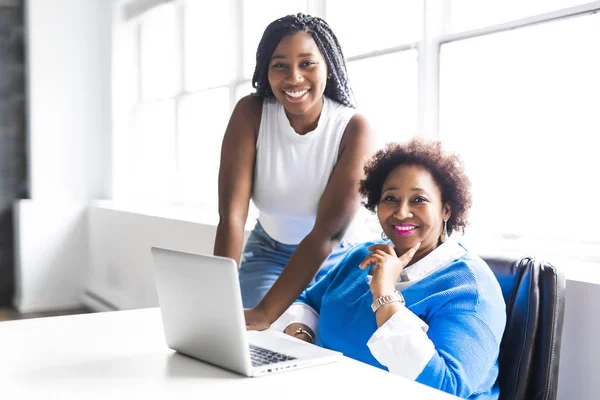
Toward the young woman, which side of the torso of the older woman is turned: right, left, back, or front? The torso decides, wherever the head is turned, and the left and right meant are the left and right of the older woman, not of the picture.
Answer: right

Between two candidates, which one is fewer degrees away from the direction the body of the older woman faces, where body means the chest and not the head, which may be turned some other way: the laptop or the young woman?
the laptop

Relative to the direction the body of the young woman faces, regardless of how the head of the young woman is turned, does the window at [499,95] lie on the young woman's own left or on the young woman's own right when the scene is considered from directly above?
on the young woman's own left

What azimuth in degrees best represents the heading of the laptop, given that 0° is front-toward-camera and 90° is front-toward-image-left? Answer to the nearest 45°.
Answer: approximately 225°

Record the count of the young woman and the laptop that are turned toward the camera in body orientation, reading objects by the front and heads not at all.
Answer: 1

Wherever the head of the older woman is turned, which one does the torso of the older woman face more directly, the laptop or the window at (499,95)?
the laptop

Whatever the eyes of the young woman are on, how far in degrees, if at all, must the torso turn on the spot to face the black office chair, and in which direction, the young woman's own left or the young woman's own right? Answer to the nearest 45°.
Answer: approximately 45° to the young woman's own left

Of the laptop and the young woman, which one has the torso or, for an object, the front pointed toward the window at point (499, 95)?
the laptop

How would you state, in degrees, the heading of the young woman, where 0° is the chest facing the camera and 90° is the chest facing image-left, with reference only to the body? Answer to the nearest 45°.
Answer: approximately 0°

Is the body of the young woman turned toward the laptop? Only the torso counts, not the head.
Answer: yes

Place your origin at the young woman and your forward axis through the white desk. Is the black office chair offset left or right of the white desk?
left

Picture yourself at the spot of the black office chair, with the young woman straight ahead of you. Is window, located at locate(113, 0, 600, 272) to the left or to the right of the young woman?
right

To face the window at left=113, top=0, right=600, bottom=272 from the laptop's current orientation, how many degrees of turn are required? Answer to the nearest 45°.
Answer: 0° — it already faces it

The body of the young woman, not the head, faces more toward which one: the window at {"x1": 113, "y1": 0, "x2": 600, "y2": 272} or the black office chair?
the black office chair

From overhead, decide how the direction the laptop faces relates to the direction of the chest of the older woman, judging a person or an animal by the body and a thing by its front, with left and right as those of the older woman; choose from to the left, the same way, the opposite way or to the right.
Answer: the opposite way
